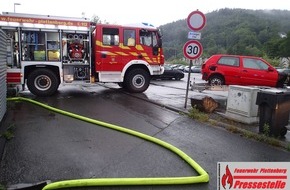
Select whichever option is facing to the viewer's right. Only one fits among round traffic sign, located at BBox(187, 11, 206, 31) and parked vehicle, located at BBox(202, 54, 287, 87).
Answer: the parked vehicle

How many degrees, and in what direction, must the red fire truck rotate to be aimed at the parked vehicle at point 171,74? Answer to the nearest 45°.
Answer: approximately 45° to its left

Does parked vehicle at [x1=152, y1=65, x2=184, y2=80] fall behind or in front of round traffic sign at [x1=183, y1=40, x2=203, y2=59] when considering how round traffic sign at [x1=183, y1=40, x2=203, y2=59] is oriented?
behind

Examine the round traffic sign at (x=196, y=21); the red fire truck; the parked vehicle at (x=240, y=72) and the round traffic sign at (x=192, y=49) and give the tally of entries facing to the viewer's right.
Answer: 2

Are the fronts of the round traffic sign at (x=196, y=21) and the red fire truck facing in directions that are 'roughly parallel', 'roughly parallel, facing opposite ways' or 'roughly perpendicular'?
roughly perpendicular

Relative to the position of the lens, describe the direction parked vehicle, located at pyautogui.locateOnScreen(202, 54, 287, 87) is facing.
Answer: facing to the right of the viewer

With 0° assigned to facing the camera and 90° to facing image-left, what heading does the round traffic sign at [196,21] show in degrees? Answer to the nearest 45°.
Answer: approximately 0°

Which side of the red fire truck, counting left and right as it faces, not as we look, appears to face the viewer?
right

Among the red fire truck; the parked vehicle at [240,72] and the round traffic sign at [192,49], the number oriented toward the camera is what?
1

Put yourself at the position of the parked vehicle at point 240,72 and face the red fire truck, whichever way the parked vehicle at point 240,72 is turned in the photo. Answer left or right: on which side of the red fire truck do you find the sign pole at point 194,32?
left

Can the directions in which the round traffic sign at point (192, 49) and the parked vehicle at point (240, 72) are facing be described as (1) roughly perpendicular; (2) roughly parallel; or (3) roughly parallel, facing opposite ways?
roughly perpendicular

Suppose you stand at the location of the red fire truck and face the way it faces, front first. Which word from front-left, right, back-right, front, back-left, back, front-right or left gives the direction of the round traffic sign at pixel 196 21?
front-right
